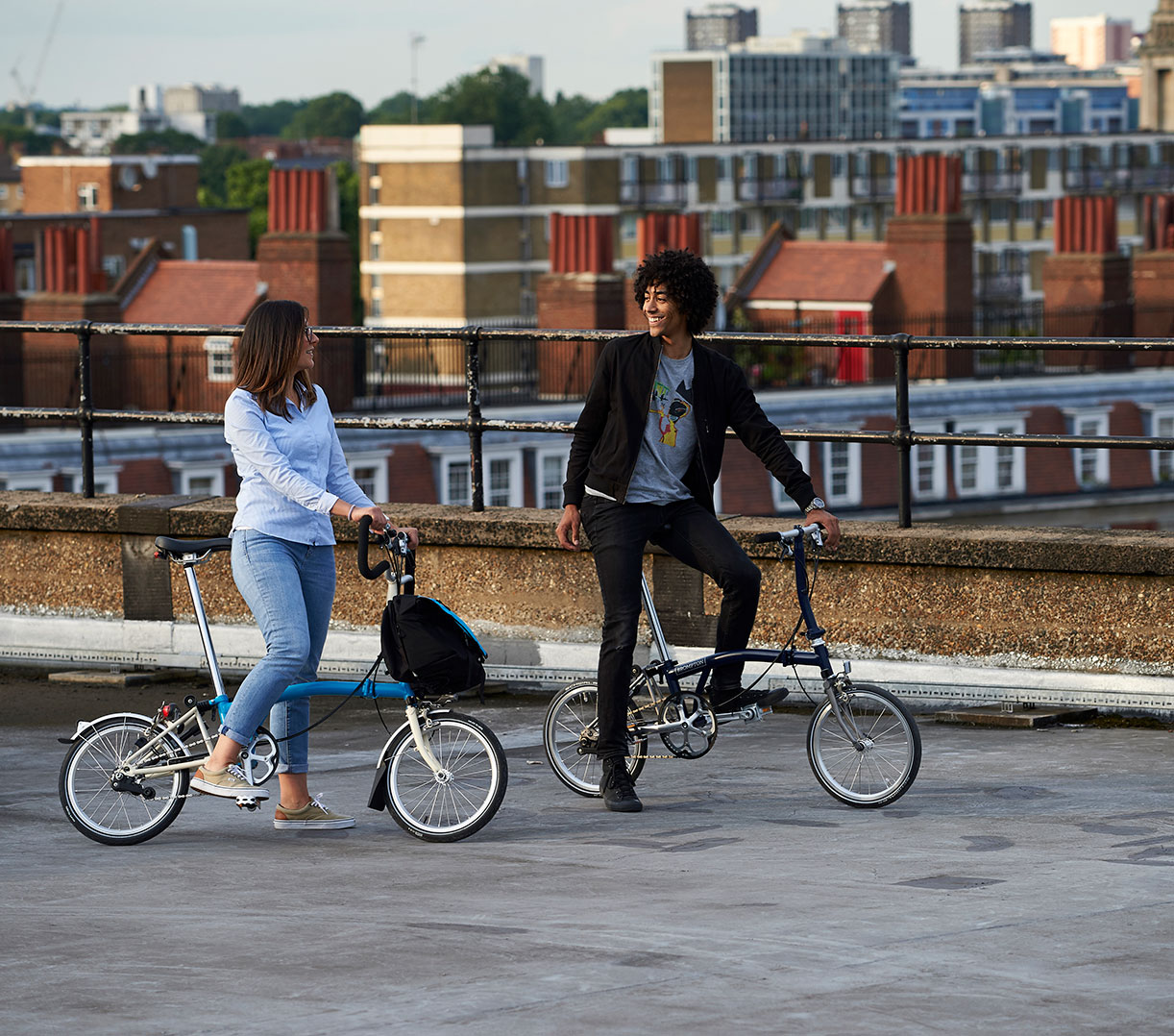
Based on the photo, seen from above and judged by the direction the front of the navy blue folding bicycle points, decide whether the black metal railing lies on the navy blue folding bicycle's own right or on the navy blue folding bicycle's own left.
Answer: on the navy blue folding bicycle's own left

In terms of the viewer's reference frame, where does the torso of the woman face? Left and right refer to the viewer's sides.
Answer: facing the viewer and to the right of the viewer

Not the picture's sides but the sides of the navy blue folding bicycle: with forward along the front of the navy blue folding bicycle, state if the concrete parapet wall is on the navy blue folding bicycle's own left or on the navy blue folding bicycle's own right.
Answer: on the navy blue folding bicycle's own left

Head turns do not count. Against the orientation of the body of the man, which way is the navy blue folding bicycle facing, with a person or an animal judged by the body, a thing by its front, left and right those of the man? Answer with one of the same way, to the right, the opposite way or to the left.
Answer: to the left

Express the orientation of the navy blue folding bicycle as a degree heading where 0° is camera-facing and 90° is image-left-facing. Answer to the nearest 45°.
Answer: approximately 270°

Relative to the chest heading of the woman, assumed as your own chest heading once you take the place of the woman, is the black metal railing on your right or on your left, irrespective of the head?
on your left

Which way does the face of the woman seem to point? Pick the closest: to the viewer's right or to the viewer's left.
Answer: to the viewer's right

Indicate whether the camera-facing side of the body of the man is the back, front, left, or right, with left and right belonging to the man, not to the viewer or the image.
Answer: front

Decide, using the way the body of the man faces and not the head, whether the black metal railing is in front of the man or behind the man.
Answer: behind

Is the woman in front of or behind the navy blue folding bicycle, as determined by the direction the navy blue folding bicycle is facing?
behind

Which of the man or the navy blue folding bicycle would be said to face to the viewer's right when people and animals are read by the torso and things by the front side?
the navy blue folding bicycle

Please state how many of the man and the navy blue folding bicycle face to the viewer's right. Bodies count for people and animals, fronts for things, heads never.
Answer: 1

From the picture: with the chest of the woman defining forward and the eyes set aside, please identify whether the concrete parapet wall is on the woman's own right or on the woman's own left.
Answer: on the woman's own left
